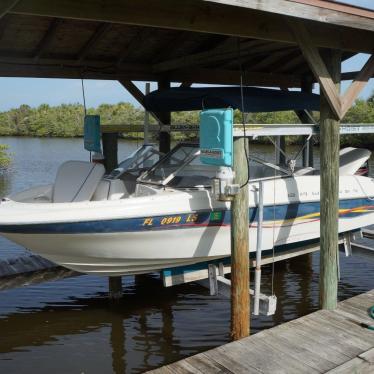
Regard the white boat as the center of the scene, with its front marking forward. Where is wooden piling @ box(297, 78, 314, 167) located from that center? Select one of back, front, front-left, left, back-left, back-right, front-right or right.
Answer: back

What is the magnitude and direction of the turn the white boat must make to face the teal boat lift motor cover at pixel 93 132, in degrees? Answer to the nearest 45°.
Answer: approximately 90° to its right

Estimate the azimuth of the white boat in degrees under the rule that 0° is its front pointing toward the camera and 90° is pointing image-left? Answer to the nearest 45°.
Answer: approximately 45°

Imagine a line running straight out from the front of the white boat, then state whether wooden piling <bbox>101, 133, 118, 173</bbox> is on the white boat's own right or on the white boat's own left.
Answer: on the white boat's own right
